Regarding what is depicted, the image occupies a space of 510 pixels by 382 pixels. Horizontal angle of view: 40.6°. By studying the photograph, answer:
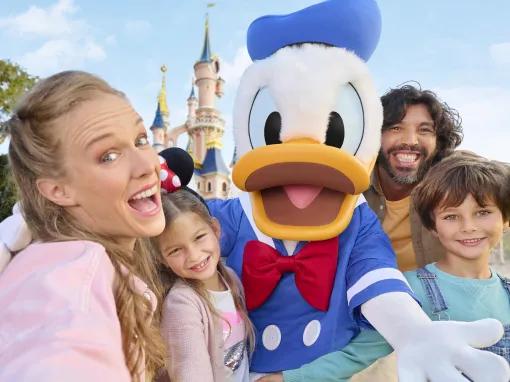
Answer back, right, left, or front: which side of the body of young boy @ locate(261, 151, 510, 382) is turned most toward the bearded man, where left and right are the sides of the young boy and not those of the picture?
back

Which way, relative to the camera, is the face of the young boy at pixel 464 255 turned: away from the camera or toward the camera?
toward the camera

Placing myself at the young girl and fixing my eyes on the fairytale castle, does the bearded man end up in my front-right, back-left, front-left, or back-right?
front-right

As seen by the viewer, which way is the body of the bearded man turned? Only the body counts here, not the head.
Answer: toward the camera

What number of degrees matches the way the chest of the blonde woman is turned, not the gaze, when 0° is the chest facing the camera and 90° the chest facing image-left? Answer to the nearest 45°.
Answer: approximately 315°

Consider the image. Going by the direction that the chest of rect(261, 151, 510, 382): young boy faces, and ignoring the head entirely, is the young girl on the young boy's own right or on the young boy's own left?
on the young boy's own right

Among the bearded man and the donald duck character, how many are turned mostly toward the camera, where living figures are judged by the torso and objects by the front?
2

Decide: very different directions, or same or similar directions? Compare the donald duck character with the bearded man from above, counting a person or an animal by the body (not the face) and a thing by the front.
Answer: same or similar directions

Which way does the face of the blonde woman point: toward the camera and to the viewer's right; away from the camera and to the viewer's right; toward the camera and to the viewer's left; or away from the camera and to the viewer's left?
toward the camera and to the viewer's right

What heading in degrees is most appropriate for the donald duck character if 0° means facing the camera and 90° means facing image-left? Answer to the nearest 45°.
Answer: approximately 0°

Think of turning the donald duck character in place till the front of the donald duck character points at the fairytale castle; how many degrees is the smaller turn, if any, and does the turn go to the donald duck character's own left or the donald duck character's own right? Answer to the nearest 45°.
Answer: approximately 180°

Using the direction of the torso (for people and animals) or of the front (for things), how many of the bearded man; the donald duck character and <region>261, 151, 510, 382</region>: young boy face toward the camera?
3

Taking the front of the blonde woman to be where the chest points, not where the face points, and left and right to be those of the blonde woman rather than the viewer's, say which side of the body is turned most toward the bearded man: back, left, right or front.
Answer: left
